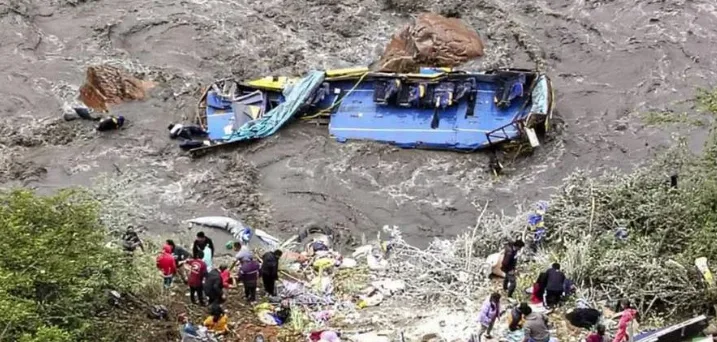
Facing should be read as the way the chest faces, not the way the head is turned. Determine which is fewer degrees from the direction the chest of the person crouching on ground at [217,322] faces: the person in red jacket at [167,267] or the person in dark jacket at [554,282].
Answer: the person in red jacket

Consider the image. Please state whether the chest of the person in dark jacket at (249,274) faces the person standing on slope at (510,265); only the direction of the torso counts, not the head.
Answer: no

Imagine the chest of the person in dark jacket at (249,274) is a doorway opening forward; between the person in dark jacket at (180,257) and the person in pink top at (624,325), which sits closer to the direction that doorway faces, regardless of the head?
the person in dark jacket

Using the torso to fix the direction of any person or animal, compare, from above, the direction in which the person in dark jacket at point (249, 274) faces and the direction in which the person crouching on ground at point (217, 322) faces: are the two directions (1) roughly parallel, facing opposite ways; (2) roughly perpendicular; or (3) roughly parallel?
roughly parallel

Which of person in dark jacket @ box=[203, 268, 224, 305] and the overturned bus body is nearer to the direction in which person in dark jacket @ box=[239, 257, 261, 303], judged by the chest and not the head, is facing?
the overturned bus body

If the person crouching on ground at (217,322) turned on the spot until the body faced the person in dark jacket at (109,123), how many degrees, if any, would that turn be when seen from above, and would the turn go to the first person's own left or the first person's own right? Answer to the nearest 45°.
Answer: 0° — they already face them

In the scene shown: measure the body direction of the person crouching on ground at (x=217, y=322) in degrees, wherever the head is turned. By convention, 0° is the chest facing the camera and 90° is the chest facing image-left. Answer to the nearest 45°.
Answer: approximately 180°

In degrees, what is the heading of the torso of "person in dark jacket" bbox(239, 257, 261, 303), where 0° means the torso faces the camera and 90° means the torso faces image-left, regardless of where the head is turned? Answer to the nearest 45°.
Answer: approximately 180°

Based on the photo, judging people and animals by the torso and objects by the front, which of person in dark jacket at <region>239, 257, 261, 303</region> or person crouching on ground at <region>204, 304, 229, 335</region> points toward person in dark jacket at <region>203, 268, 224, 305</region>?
the person crouching on ground

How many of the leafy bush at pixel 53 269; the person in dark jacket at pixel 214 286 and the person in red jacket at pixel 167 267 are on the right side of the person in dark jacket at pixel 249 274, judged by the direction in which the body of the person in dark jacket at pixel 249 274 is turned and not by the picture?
0

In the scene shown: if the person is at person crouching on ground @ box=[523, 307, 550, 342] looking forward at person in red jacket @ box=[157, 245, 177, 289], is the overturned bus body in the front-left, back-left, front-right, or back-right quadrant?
front-right

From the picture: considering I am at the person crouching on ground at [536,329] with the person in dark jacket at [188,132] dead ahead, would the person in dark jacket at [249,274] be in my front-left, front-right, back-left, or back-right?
front-left

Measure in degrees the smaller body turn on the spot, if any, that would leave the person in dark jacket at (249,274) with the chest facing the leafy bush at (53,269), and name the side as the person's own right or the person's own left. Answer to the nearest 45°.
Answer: approximately 135° to the person's own left

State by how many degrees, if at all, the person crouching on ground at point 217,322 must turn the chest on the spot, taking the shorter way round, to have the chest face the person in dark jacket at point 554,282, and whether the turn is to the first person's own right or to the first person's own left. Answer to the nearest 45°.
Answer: approximately 90° to the first person's own right

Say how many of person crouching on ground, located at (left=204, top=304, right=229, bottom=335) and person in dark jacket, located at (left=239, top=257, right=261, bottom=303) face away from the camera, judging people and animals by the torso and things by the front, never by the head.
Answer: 2

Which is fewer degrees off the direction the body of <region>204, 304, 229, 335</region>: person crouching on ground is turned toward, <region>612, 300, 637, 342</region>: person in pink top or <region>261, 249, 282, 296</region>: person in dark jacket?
the person in dark jacket

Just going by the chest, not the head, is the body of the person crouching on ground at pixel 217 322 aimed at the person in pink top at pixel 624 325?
no

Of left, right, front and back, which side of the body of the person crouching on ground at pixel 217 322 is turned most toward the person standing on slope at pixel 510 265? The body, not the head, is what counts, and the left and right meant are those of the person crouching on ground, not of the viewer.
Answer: right
